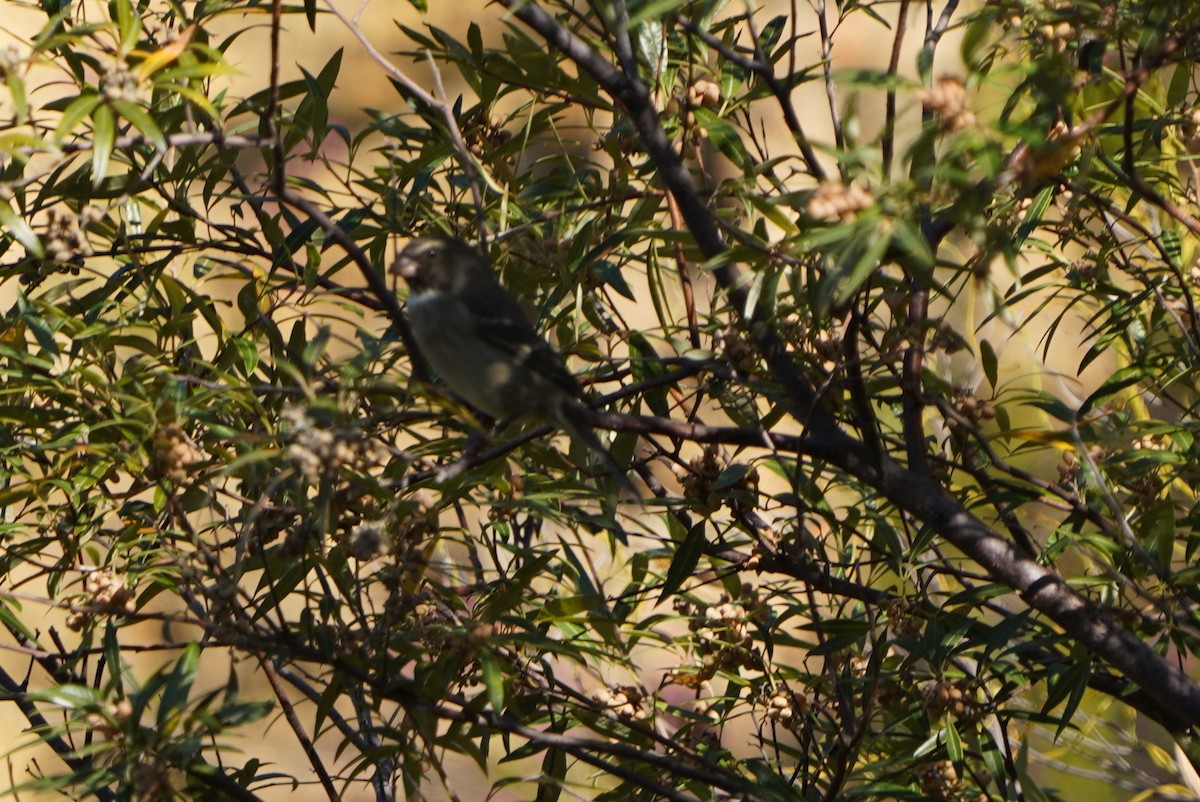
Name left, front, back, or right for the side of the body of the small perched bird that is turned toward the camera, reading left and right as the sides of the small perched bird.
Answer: left
